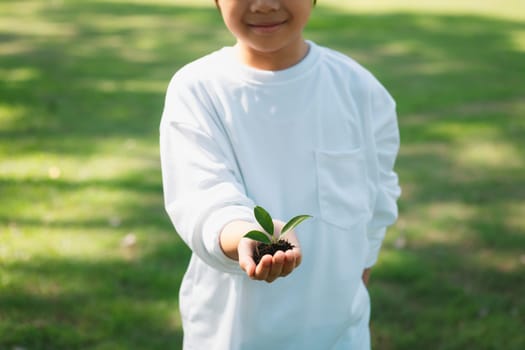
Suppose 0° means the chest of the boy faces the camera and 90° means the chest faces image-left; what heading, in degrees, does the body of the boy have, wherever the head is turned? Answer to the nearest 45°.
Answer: approximately 0°
